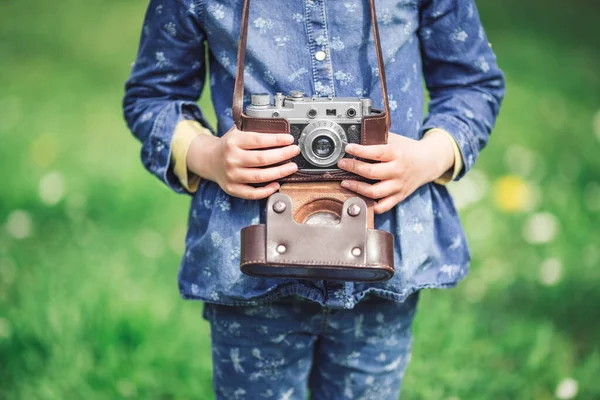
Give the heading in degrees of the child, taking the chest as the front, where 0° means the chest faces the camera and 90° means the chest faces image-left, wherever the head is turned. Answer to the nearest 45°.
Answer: approximately 0°

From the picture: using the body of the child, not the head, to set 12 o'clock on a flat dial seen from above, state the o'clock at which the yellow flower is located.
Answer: The yellow flower is roughly at 7 o'clock from the child.
